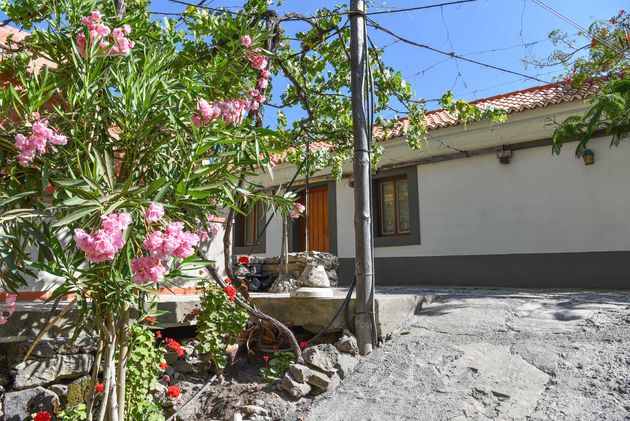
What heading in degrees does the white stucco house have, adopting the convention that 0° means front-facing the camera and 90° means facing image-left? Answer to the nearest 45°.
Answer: approximately 45°

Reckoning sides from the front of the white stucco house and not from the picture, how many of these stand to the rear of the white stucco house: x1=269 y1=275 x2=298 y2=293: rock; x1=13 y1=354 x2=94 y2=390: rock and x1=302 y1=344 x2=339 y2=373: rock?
0

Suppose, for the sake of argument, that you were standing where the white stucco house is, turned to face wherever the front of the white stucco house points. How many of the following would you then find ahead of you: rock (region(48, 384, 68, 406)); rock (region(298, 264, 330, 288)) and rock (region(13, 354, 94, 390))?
3

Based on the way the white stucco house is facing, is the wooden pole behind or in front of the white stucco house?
in front

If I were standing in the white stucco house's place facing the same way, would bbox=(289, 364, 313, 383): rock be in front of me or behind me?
in front

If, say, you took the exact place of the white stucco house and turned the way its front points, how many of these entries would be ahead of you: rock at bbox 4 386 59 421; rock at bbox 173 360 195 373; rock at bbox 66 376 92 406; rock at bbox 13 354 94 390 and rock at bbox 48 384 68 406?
5

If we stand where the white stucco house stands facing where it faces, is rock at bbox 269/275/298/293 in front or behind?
in front

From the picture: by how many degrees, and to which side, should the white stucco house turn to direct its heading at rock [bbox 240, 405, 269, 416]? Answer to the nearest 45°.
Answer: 0° — it already faces it

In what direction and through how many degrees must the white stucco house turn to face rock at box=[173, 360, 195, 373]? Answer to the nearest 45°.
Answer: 0° — it already faces it

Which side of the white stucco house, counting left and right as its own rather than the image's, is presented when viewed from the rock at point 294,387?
front

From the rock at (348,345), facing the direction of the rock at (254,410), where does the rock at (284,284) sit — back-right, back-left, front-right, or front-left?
back-right

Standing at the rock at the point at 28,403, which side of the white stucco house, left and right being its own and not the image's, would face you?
front

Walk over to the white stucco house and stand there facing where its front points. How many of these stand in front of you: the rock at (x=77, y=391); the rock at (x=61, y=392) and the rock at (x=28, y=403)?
3
